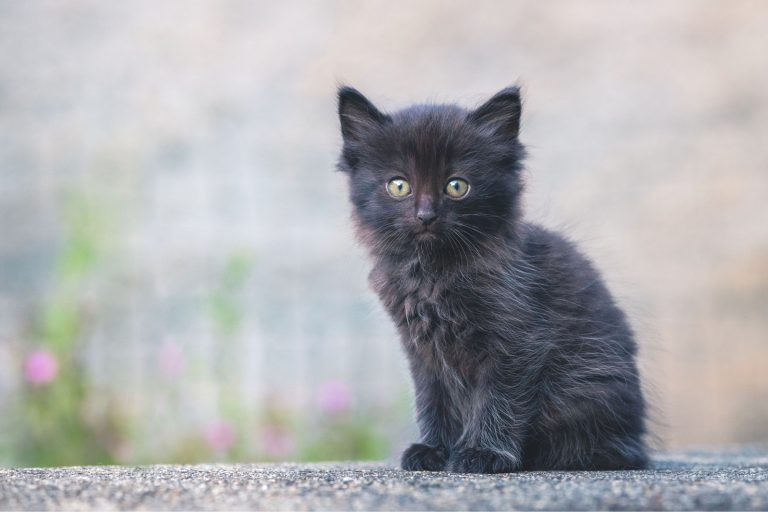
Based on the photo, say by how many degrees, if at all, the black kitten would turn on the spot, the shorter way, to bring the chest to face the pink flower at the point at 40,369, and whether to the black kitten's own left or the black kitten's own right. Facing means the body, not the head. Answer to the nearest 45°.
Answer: approximately 90° to the black kitten's own right

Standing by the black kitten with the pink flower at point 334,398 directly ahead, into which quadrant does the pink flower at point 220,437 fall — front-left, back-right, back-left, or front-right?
front-left

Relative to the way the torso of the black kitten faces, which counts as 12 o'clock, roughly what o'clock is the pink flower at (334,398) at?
The pink flower is roughly at 4 o'clock from the black kitten.

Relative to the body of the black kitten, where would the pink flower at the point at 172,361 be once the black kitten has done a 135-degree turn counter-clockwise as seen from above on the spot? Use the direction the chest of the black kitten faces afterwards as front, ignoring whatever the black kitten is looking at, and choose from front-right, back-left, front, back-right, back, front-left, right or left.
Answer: back-left

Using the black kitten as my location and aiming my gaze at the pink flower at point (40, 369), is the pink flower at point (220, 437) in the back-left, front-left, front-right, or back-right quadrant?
front-right

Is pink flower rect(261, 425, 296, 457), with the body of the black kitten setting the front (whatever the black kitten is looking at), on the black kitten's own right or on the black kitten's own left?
on the black kitten's own right

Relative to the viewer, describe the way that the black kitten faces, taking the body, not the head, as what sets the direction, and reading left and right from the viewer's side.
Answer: facing the viewer and to the left of the viewer

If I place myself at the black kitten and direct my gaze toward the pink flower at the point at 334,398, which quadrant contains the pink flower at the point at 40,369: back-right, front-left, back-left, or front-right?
front-left

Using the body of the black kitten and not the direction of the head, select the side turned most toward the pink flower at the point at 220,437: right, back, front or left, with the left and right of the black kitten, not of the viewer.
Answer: right
